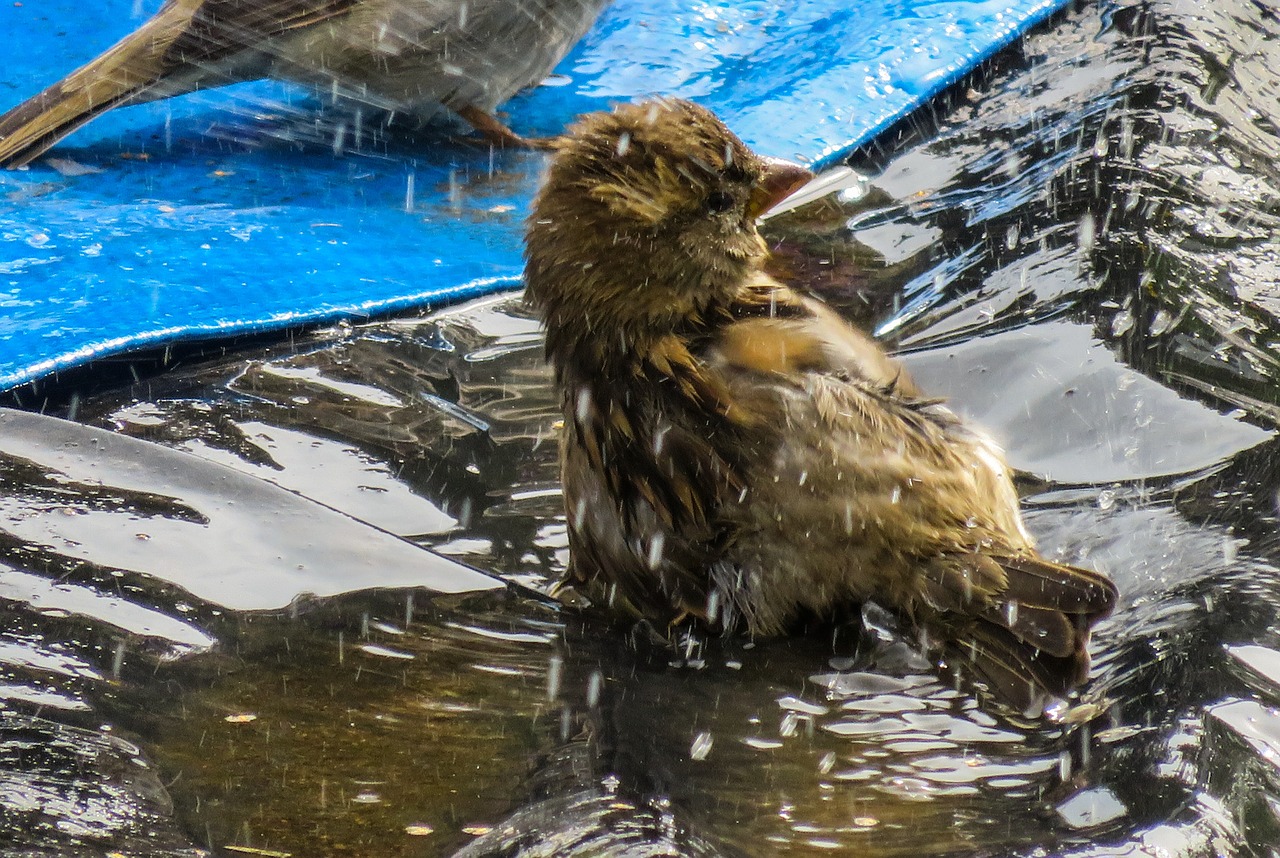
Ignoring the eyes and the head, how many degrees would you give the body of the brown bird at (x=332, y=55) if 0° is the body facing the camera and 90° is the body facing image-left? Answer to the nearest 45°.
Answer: approximately 270°

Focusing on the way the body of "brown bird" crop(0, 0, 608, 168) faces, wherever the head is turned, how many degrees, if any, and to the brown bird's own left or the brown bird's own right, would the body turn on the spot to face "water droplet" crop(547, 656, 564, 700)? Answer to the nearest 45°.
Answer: approximately 90° to the brown bird's own right

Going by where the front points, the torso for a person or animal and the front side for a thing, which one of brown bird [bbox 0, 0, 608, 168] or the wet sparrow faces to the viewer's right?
the brown bird

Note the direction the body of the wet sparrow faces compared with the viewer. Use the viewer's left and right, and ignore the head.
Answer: facing away from the viewer and to the left of the viewer

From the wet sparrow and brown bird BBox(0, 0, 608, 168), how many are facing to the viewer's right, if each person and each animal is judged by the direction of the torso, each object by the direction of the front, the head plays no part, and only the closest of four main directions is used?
1
